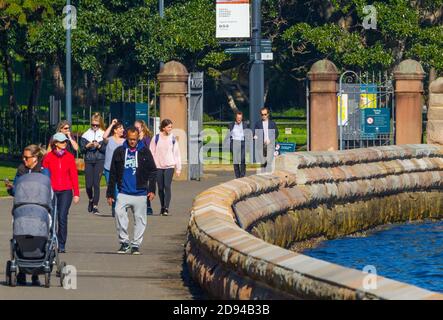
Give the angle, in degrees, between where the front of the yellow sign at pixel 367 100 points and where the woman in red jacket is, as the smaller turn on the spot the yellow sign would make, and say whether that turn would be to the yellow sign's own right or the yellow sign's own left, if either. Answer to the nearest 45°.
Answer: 0° — it already faces them

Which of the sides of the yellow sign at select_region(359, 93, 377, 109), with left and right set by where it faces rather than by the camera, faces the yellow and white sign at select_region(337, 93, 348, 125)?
right

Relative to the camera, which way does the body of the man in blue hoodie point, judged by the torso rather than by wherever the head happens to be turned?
toward the camera

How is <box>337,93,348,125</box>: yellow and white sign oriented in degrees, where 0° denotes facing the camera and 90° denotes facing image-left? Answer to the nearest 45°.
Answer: approximately 315°

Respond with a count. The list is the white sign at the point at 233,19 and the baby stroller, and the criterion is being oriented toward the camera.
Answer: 2

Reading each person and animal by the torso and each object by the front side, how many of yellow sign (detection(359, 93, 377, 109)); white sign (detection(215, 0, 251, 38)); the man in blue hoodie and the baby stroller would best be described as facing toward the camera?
4

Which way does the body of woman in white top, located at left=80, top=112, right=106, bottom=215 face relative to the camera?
toward the camera

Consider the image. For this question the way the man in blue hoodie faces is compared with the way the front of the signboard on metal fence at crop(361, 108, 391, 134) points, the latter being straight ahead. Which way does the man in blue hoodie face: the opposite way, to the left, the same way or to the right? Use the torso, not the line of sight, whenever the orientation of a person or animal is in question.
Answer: the same way

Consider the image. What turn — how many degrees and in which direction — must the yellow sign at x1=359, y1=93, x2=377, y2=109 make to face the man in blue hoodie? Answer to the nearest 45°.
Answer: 0° — it already faces them

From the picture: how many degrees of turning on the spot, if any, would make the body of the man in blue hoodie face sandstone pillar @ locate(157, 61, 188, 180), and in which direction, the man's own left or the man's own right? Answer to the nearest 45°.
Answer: approximately 180°

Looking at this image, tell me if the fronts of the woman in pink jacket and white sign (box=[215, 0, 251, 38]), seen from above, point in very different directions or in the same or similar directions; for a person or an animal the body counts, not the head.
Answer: same or similar directions

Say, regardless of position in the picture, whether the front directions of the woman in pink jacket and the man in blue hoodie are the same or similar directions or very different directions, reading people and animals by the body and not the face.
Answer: same or similar directions

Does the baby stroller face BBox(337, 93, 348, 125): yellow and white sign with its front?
no

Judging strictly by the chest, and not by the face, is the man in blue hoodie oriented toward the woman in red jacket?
no

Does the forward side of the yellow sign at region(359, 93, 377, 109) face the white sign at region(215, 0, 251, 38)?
no

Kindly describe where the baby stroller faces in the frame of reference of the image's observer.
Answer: facing the viewer

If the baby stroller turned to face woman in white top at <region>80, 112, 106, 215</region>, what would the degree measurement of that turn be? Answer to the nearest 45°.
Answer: approximately 180°
